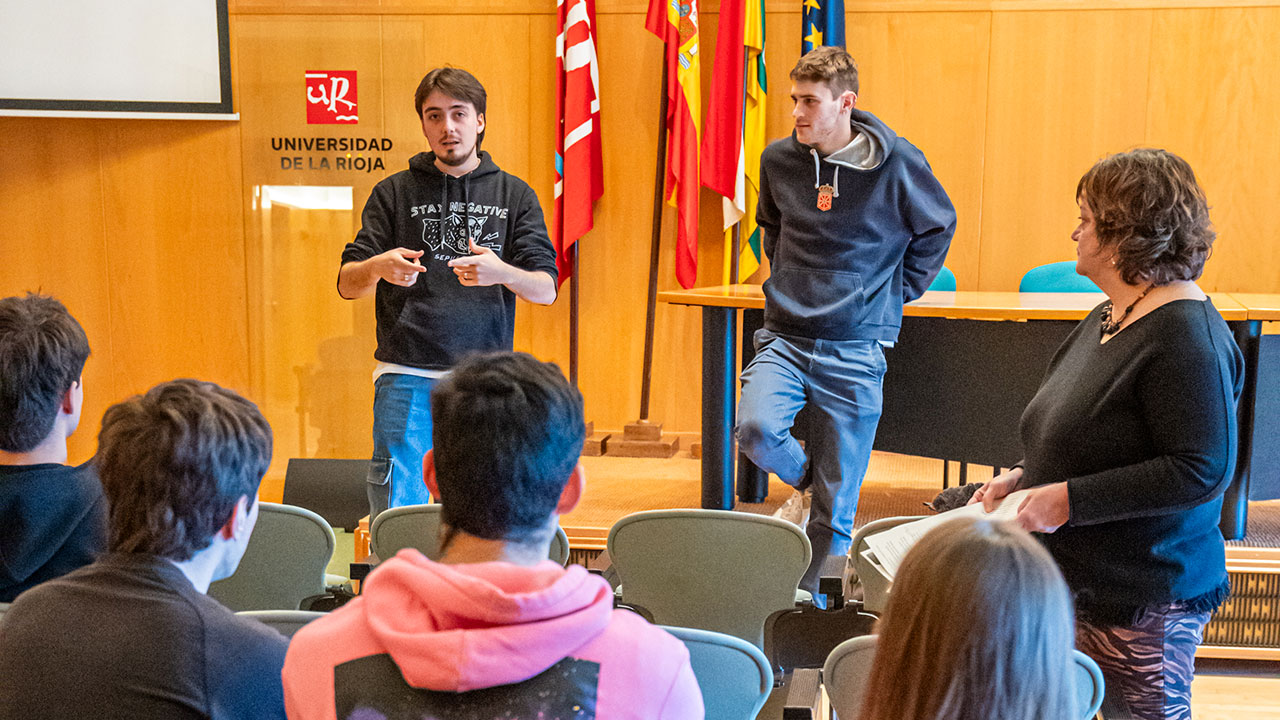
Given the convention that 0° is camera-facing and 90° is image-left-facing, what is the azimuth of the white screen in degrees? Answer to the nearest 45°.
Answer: approximately 0°

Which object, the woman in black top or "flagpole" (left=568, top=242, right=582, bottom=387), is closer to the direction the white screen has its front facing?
the woman in black top

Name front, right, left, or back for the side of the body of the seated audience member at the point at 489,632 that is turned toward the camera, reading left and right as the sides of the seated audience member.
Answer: back

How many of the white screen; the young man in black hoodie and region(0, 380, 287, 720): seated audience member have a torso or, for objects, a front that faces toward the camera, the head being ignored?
2

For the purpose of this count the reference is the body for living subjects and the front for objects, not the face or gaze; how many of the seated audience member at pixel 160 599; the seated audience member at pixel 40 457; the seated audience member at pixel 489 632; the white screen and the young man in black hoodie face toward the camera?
2

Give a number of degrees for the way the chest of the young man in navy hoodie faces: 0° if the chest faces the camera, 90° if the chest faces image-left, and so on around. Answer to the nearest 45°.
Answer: approximately 45°

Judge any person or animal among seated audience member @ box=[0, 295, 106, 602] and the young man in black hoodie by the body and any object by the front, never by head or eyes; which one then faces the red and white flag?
the seated audience member

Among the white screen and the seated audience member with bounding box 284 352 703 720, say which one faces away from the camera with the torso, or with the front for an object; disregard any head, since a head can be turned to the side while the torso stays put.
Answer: the seated audience member

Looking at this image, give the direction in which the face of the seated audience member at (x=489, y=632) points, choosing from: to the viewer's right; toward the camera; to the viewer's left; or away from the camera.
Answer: away from the camera

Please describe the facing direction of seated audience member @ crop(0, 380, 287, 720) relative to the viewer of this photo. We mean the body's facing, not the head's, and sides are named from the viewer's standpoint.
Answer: facing away from the viewer and to the right of the viewer

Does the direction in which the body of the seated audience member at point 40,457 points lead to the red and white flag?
yes

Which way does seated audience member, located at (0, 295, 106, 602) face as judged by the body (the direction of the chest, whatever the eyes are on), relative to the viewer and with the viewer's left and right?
facing away from the viewer and to the right of the viewer

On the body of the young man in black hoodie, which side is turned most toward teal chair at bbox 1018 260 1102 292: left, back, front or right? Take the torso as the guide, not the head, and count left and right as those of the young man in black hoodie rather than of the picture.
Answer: left

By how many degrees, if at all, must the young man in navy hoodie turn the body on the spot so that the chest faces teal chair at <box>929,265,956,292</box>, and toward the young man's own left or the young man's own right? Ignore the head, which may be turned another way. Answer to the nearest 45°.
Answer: approximately 135° to the young man's own right
